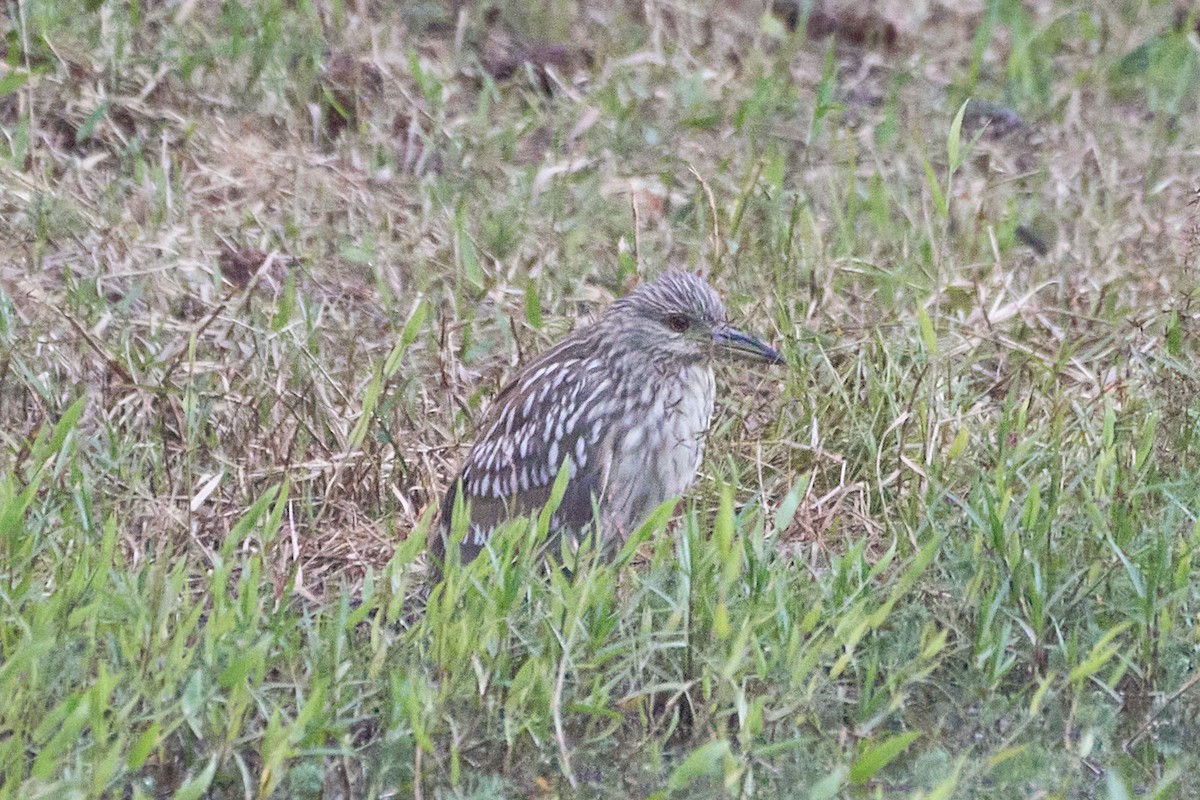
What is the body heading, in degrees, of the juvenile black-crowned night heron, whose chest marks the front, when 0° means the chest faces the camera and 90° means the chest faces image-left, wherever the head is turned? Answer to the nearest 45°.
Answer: approximately 270°
